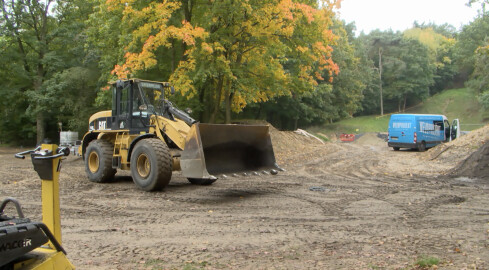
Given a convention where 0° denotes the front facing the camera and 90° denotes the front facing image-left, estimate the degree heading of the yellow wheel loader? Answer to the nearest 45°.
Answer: approximately 315°

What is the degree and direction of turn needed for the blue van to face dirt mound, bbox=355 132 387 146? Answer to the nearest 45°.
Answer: approximately 45° to its left

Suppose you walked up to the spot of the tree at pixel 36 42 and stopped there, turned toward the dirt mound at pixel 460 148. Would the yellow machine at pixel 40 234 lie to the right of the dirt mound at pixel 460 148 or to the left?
right

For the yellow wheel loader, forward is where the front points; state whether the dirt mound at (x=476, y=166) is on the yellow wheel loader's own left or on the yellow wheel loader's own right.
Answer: on the yellow wheel loader's own left

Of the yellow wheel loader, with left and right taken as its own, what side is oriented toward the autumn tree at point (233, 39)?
left

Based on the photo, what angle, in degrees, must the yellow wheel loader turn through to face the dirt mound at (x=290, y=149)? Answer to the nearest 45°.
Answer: approximately 90° to its left
